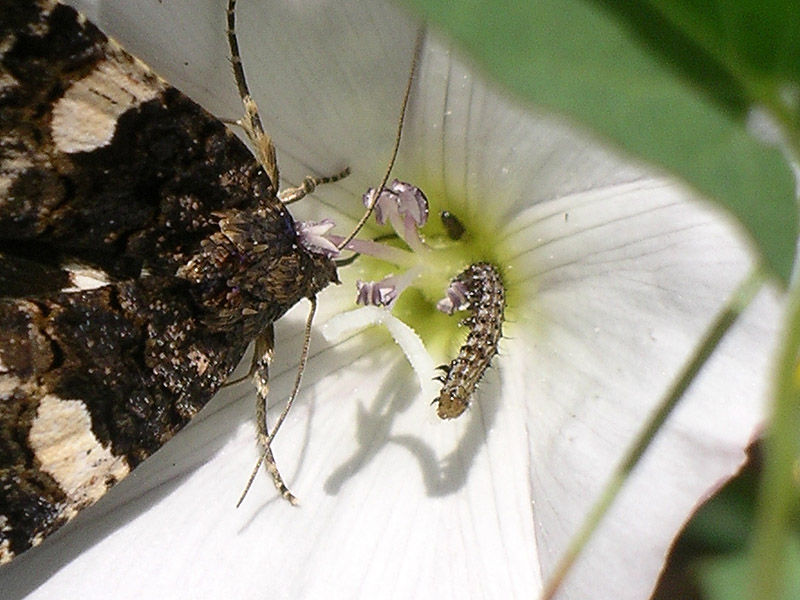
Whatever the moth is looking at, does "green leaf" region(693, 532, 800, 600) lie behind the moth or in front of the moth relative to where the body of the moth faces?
in front

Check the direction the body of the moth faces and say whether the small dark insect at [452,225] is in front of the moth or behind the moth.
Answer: in front

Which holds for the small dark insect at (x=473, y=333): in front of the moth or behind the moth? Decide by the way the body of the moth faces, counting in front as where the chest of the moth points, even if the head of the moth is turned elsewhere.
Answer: in front

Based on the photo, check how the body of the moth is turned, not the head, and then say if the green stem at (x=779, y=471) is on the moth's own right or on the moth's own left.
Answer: on the moth's own right

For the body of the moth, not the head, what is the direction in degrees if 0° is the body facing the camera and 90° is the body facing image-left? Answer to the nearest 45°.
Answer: approximately 270°
